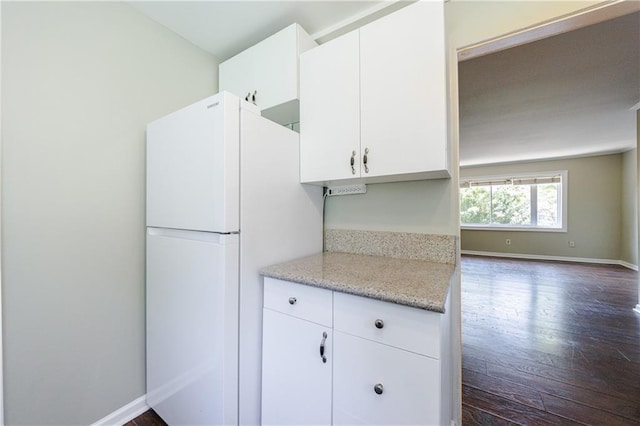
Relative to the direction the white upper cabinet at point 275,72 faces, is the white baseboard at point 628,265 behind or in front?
behind

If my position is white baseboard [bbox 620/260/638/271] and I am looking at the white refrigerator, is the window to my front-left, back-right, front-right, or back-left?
front-right

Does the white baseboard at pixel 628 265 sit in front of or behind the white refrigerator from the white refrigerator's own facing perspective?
behind

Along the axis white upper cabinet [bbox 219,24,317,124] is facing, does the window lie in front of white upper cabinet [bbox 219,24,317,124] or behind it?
behind

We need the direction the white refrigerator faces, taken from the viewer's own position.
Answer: facing the viewer and to the left of the viewer

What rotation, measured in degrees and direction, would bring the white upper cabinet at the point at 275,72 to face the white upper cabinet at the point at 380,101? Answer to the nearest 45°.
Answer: approximately 90° to its left

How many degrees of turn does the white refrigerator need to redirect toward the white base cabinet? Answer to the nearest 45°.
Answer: approximately 90° to its left

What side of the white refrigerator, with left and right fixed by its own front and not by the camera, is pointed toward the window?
back

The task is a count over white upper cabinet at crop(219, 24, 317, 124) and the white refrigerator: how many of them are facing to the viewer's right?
0

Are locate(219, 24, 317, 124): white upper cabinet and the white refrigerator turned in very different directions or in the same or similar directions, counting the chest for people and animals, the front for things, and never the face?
same or similar directions
